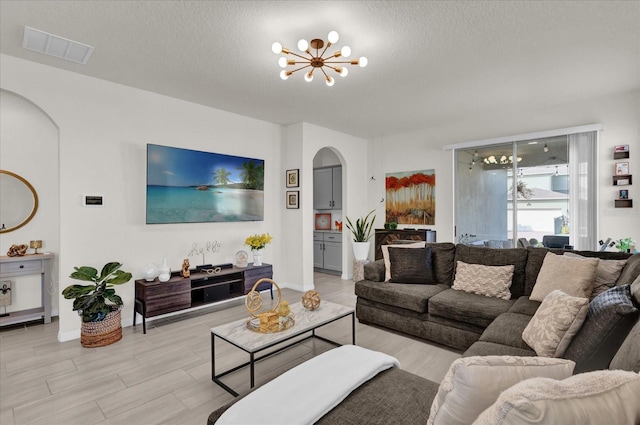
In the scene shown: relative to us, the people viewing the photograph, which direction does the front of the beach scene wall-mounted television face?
facing the viewer and to the right of the viewer

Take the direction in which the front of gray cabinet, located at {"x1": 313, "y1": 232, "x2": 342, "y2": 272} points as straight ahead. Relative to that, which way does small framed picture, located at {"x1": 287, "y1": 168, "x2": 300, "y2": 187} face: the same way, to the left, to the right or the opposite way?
the same way

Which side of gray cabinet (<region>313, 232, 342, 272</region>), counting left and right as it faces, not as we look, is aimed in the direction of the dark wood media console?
front

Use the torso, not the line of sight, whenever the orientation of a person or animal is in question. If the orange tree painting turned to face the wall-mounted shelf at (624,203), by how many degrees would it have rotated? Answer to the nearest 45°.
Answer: approximately 90° to its left

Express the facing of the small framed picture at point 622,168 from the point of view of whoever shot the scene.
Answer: facing the viewer

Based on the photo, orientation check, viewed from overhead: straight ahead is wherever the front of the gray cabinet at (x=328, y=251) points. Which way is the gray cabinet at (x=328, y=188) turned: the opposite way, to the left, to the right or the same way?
the same way

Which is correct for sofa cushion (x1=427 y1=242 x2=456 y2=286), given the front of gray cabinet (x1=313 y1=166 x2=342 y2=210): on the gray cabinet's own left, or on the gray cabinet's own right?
on the gray cabinet's own left

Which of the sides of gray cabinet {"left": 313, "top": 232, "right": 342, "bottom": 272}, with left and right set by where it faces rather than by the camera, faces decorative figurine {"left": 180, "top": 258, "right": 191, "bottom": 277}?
front

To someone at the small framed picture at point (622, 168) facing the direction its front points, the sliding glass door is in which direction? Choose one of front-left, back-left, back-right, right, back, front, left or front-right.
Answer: right

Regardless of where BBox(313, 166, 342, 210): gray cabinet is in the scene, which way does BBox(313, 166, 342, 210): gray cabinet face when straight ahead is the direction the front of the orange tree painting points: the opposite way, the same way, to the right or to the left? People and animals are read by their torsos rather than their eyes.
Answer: the same way

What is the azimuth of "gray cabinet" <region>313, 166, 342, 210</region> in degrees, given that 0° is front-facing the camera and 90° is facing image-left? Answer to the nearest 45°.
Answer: approximately 45°

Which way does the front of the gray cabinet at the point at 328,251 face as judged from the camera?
facing the viewer and to the left of the viewer

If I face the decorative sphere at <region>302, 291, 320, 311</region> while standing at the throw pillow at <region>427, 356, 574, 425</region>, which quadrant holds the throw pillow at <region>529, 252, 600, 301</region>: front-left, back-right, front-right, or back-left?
front-right
